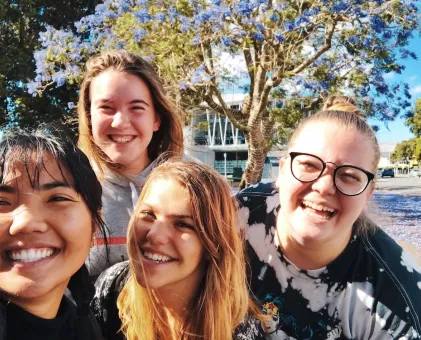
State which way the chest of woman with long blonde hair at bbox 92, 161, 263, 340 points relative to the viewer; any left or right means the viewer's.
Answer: facing the viewer and to the left of the viewer

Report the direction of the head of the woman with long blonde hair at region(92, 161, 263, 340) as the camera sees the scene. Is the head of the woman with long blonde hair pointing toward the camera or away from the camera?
toward the camera

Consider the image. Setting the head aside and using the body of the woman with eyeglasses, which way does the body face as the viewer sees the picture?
toward the camera

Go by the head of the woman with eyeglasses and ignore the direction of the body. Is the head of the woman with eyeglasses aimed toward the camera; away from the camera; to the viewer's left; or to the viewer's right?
toward the camera

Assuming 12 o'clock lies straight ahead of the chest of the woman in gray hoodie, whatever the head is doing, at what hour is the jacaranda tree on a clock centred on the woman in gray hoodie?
The jacaranda tree is roughly at 7 o'clock from the woman in gray hoodie.

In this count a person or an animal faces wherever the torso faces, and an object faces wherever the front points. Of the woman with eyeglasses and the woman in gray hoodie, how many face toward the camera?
2

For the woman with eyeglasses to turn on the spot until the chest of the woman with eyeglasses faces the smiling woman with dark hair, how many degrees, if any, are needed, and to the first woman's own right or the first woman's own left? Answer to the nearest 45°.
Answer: approximately 45° to the first woman's own right

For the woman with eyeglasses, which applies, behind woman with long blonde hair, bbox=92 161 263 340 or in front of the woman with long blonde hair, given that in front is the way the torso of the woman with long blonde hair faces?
behind

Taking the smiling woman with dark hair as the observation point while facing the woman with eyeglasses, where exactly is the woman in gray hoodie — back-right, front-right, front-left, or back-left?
front-left

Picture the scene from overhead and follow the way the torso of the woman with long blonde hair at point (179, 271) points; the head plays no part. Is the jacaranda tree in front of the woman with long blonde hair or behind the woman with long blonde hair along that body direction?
behind

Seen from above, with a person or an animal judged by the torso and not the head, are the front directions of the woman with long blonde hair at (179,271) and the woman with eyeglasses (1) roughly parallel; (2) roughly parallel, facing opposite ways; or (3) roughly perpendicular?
roughly parallel

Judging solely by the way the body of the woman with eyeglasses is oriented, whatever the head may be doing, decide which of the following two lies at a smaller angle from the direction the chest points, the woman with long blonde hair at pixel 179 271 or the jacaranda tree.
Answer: the woman with long blonde hair

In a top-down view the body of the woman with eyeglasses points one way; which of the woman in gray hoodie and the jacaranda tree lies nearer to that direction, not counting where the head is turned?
the woman in gray hoodie

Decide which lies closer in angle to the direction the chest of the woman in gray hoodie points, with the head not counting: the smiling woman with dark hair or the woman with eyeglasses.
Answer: the smiling woman with dark hair

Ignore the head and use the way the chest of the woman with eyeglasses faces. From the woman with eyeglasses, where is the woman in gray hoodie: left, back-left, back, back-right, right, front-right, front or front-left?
right

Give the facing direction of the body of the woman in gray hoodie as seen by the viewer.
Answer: toward the camera

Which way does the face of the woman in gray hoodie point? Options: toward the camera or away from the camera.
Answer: toward the camera
